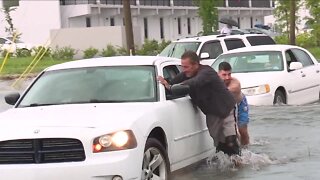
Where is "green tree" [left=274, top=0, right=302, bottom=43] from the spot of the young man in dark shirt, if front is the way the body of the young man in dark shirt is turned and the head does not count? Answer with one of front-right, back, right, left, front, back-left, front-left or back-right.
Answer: right

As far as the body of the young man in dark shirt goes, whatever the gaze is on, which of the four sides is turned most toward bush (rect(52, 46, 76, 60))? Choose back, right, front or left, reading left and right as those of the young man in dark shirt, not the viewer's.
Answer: right

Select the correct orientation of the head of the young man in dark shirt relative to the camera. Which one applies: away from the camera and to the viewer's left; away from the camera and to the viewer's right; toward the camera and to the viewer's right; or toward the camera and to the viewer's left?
toward the camera and to the viewer's left

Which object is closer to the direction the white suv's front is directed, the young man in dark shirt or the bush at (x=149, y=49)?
the young man in dark shirt

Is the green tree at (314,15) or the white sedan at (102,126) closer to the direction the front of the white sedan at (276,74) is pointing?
the white sedan

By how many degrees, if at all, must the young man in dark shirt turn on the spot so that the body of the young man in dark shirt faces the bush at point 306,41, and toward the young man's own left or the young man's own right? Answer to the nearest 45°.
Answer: approximately 90° to the young man's own right

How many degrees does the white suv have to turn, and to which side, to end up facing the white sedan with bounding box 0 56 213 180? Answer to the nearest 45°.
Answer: approximately 45° to its left

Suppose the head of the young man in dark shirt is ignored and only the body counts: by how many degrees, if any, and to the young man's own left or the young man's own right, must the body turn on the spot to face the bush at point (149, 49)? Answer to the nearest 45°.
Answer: approximately 90° to the young man's own right

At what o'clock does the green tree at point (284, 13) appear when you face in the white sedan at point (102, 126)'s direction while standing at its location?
The green tree is roughly at 5 o'clock from the white sedan.

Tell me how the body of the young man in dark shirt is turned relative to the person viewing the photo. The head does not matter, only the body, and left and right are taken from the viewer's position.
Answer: facing to the left of the viewer

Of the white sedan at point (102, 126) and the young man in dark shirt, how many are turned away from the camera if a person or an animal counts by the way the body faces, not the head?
0

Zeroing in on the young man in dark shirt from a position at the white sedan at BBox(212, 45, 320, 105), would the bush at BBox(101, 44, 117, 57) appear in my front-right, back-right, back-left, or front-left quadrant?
back-right
